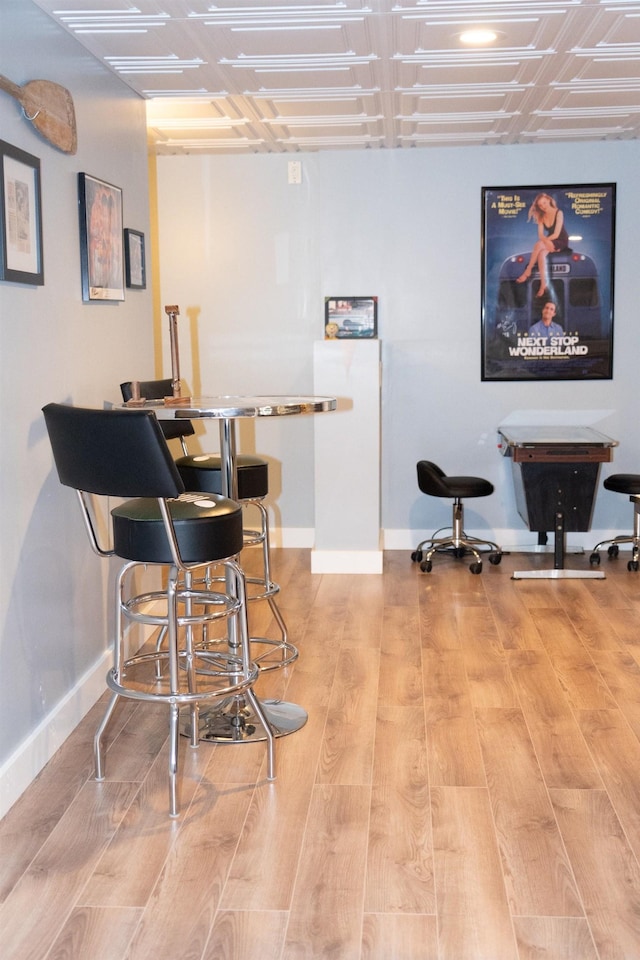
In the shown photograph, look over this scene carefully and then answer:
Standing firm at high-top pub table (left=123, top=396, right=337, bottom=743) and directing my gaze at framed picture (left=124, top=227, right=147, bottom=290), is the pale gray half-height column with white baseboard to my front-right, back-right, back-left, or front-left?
front-right

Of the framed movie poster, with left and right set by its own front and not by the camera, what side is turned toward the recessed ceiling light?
front

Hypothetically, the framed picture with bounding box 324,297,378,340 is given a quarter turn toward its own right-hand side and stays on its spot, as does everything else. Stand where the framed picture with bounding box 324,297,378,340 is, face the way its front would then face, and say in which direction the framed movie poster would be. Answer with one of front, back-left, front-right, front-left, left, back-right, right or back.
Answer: back

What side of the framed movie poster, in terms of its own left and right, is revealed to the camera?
front

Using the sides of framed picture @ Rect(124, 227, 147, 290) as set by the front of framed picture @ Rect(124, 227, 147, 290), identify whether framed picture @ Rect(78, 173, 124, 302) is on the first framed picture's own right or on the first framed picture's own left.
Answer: on the first framed picture's own right

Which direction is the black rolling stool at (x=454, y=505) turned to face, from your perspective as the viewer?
facing to the right of the viewer

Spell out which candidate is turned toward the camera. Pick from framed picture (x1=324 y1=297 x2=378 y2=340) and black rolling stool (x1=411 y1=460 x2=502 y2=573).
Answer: the framed picture

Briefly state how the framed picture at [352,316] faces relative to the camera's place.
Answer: facing the viewer

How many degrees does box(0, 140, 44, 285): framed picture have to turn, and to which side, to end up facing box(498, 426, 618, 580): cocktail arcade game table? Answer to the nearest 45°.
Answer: approximately 90° to its left

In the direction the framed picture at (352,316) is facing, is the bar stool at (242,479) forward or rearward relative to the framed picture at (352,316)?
forward

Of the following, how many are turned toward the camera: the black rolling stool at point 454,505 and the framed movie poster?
1

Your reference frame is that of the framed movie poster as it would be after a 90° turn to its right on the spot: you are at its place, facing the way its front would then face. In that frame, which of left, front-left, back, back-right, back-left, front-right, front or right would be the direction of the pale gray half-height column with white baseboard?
front-left

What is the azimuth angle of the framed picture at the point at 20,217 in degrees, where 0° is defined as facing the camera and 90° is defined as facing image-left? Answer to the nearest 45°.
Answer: approximately 315°

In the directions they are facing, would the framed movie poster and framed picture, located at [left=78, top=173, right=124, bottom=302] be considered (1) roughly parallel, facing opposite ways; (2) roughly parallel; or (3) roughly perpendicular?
roughly perpendicular
